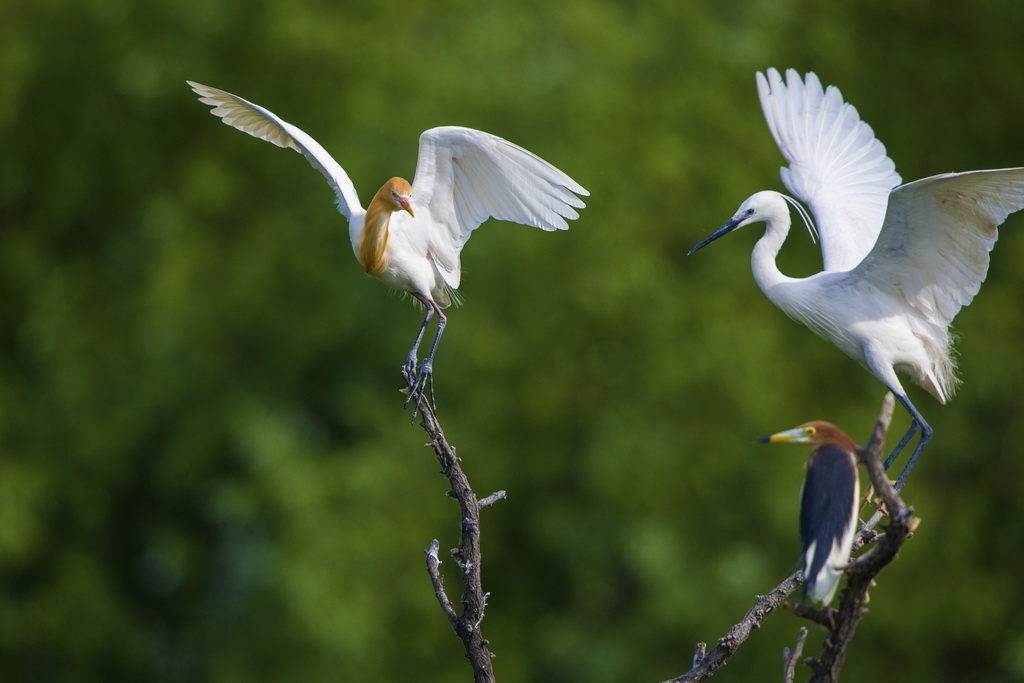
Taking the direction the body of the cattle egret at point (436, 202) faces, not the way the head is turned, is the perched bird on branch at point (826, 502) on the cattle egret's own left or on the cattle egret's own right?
on the cattle egret's own left

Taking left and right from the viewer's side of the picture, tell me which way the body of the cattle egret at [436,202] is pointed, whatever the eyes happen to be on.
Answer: facing the viewer and to the left of the viewer

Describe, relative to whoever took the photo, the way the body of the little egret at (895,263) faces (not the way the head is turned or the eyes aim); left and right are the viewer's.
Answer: facing to the left of the viewer

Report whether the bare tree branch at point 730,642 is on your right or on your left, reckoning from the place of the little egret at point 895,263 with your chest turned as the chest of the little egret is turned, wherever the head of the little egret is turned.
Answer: on your left
